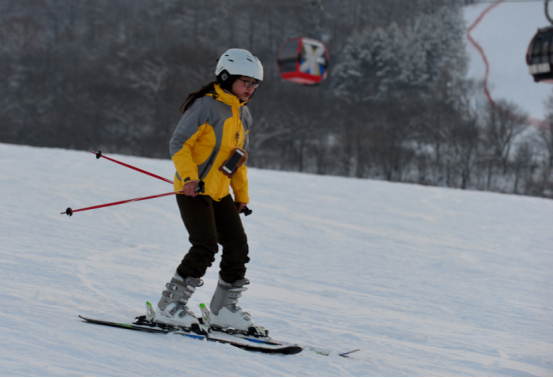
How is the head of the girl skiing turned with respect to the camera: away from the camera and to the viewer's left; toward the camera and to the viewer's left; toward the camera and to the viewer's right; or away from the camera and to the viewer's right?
toward the camera and to the viewer's right

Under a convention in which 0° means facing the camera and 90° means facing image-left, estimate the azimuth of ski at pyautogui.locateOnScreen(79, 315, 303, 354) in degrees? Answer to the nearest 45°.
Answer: approximately 270°

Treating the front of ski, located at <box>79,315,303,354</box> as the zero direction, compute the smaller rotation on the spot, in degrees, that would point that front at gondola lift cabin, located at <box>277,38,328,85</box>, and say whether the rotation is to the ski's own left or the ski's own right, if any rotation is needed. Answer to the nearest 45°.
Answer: approximately 90° to the ski's own left
